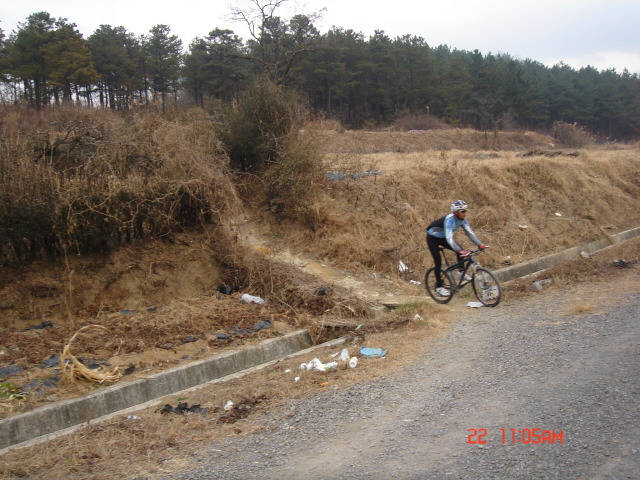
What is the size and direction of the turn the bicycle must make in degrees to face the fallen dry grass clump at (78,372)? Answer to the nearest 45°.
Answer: approximately 90° to its right

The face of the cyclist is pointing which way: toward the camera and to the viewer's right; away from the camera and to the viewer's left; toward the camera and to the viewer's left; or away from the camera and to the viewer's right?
toward the camera and to the viewer's right

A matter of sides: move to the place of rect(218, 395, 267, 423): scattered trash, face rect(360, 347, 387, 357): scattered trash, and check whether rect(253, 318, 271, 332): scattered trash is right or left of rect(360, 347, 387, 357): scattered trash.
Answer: left

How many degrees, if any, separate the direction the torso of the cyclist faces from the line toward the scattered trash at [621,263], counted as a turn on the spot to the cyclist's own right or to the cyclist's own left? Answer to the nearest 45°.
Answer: approximately 90° to the cyclist's own left

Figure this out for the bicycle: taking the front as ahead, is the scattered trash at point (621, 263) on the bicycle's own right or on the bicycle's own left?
on the bicycle's own left

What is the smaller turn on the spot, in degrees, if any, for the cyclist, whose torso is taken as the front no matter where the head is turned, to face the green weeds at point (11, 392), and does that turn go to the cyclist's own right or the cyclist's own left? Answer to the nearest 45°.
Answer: approximately 90° to the cyclist's own right

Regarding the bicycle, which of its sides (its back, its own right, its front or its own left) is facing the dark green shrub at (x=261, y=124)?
back
